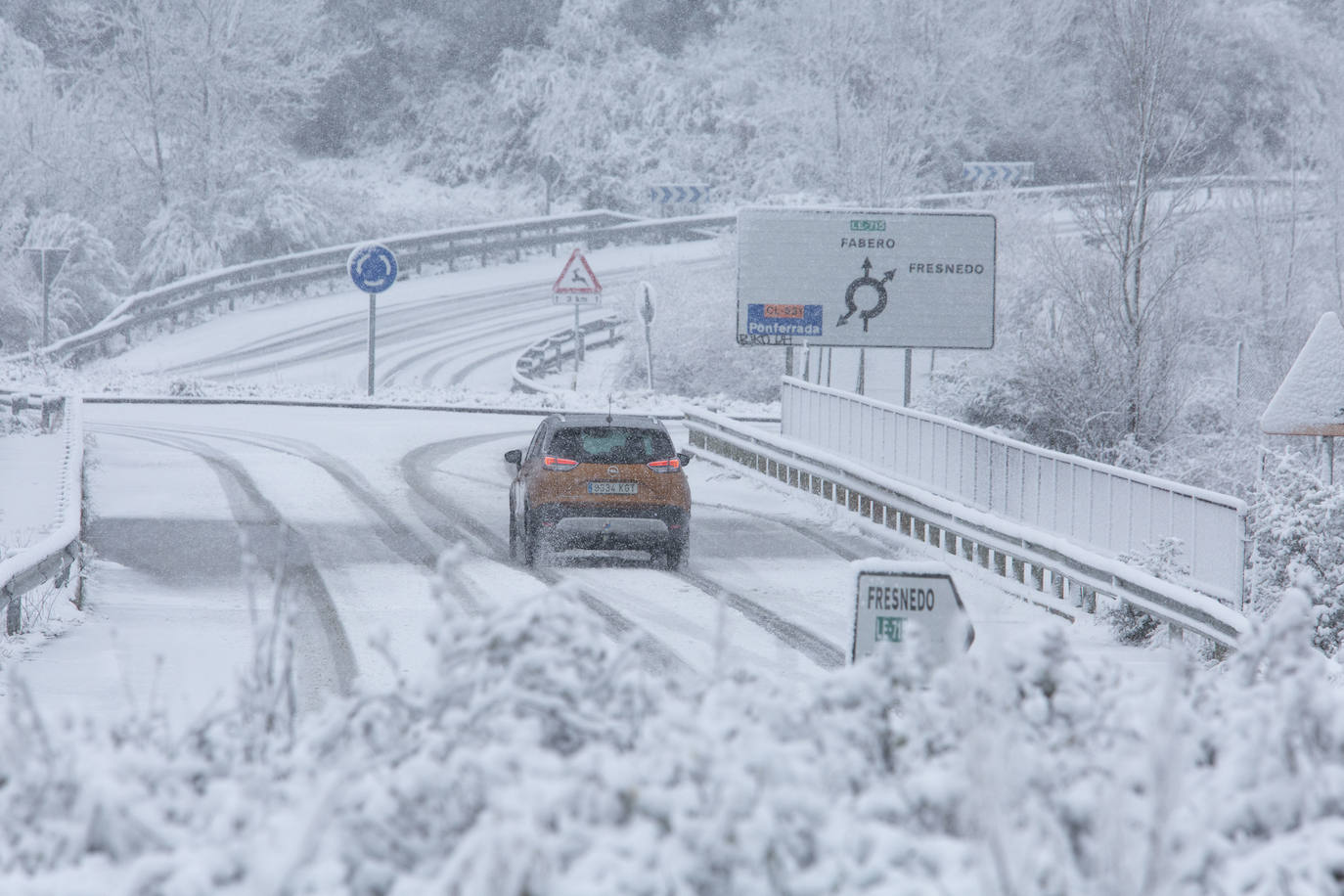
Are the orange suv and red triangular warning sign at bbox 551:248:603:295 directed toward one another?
yes

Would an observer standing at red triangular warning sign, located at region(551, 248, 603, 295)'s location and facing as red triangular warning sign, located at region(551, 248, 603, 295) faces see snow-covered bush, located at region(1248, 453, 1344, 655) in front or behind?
in front

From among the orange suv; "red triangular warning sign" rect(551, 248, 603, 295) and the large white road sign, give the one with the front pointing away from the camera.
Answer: the orange suv

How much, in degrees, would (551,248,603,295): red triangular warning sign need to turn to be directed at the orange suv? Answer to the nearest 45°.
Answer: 0° — it already faces it

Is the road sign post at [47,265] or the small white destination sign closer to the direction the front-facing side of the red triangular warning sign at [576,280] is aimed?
the small white destination sign

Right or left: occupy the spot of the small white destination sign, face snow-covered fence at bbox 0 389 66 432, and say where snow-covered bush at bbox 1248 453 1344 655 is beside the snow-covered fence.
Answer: right

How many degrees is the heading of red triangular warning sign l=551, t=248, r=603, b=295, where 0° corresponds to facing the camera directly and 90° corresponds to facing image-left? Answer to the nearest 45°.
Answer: approximately 0°

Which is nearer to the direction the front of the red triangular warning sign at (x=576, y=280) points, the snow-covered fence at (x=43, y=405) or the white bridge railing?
the white bridge railing

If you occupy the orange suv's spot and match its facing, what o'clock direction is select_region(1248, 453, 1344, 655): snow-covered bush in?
The snow-covered bush is roughly at 3 o'clock from the orange suv.

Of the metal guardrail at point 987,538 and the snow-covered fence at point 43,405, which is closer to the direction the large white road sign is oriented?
the metal guardrail

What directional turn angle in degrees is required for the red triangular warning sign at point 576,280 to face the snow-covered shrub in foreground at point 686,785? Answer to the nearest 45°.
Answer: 0° — it already faces it

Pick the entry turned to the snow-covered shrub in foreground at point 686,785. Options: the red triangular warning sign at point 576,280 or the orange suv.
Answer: the red triangular warning sign

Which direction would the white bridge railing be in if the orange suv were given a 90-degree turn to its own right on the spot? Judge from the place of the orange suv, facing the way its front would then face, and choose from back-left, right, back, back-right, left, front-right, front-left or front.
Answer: front

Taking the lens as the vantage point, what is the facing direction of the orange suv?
facing away from the viewer
